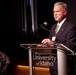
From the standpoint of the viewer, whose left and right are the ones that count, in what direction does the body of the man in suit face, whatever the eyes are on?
facing the viewer and to the left of the viewer
